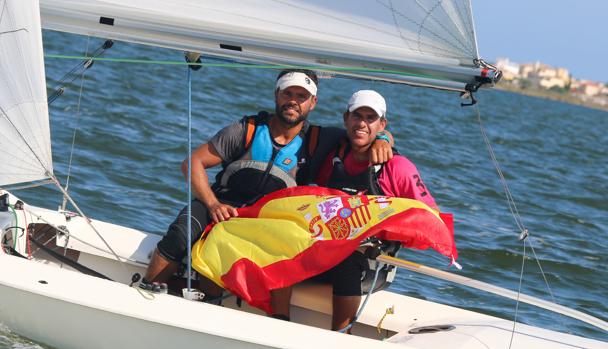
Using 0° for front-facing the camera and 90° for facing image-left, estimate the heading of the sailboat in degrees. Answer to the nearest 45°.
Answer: approximately 90°

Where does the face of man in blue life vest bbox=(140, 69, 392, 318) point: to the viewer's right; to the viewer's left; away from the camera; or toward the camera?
toward the camera

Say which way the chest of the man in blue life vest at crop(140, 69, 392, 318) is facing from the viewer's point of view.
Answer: toward the camera

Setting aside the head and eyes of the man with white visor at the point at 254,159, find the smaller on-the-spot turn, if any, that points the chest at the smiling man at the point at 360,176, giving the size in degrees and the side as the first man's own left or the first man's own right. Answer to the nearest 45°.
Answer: approximately 90° to the first man's own left

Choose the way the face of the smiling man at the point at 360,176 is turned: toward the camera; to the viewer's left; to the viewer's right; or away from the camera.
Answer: toward the camera
